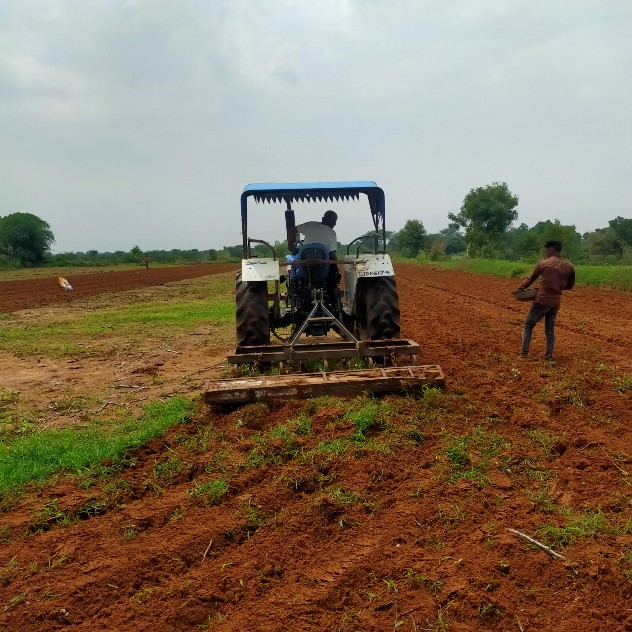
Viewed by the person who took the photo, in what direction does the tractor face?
facing away from the viewer

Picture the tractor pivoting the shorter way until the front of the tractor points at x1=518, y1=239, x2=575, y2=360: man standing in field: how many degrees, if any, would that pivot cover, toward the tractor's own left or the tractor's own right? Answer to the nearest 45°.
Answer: approximately 90° to the tractor's own right

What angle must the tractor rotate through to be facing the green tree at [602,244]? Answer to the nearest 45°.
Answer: approximately 45° to its right

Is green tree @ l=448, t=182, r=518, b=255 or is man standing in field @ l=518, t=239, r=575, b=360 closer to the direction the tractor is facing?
the green tree

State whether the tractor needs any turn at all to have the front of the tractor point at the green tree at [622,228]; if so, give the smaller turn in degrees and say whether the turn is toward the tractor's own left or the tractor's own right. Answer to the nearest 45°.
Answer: approximately 45° to the tractor's own right

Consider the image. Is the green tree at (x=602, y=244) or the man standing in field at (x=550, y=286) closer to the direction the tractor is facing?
the green tree
